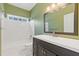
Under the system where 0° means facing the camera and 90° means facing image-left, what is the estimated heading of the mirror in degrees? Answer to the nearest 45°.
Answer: approximately 45°
